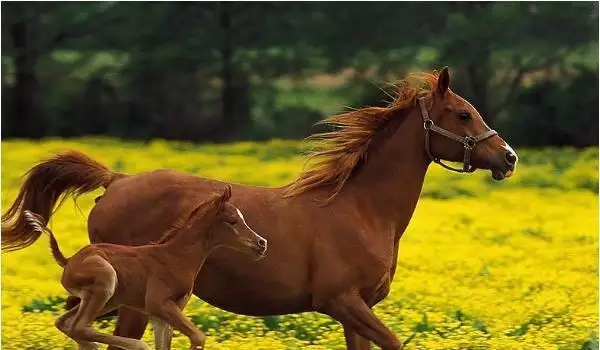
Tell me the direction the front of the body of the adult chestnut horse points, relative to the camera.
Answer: to the viewer's right

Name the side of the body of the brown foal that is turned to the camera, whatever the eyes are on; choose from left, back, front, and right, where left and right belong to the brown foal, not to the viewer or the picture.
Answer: right

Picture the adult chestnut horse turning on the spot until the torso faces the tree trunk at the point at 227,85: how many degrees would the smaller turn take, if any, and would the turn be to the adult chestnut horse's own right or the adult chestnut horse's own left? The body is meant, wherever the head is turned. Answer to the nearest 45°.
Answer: approximately 90° to the adult chestnut horse's own left

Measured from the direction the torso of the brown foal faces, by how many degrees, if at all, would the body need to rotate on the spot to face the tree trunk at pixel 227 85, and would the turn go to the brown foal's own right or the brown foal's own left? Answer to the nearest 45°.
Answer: approximately 90° to the brown foal's own left

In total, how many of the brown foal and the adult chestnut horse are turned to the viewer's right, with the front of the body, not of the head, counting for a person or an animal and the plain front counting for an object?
2

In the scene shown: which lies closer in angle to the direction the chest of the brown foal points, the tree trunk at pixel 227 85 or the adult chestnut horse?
the adult chestnut horse

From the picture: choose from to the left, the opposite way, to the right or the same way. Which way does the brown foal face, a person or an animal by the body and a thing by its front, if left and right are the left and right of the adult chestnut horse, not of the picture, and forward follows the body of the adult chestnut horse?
the same way

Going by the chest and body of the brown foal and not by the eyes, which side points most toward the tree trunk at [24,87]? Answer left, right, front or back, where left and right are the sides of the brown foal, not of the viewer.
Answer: left
